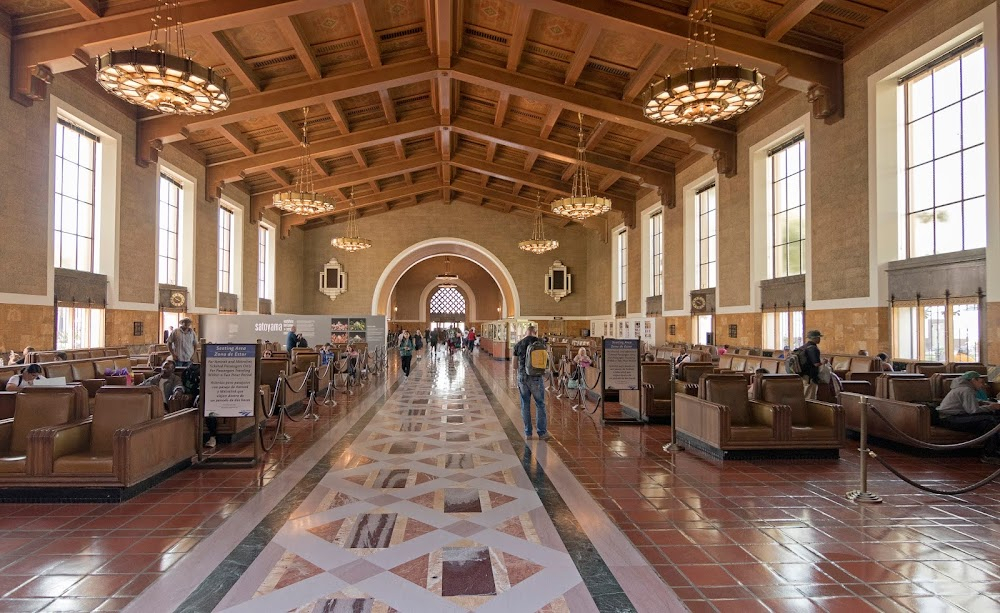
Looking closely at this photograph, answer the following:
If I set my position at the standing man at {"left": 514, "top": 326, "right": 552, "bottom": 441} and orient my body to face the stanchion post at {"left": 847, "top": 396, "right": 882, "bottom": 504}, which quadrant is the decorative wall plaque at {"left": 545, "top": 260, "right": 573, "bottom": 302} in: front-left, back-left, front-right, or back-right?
back-left

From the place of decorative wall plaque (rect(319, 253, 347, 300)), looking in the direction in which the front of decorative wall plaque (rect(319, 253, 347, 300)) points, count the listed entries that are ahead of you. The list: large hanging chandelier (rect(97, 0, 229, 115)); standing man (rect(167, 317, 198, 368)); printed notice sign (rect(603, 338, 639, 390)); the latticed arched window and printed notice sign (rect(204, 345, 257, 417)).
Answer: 4

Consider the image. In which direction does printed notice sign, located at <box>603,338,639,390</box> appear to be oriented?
toward the camera

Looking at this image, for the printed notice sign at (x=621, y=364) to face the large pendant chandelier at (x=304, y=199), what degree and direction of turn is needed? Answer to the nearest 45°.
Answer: approximately 135° to its right

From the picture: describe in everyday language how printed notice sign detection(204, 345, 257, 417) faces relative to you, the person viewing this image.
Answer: facing the viewer

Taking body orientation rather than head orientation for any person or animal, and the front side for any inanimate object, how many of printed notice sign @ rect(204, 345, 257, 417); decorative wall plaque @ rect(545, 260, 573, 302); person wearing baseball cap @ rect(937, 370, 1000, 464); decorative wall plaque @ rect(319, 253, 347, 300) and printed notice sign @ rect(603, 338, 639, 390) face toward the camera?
4

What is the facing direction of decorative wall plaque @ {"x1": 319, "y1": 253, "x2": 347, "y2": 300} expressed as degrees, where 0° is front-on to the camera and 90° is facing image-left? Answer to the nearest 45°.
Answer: approximately 0°

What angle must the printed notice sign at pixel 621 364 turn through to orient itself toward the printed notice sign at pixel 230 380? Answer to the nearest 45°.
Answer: approximately 45° to its right

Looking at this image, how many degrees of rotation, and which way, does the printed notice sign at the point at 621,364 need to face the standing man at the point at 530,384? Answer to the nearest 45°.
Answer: approximately 45° to its right

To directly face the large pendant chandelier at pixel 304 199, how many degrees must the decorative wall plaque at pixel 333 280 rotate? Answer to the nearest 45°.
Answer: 0° — it already faces it
